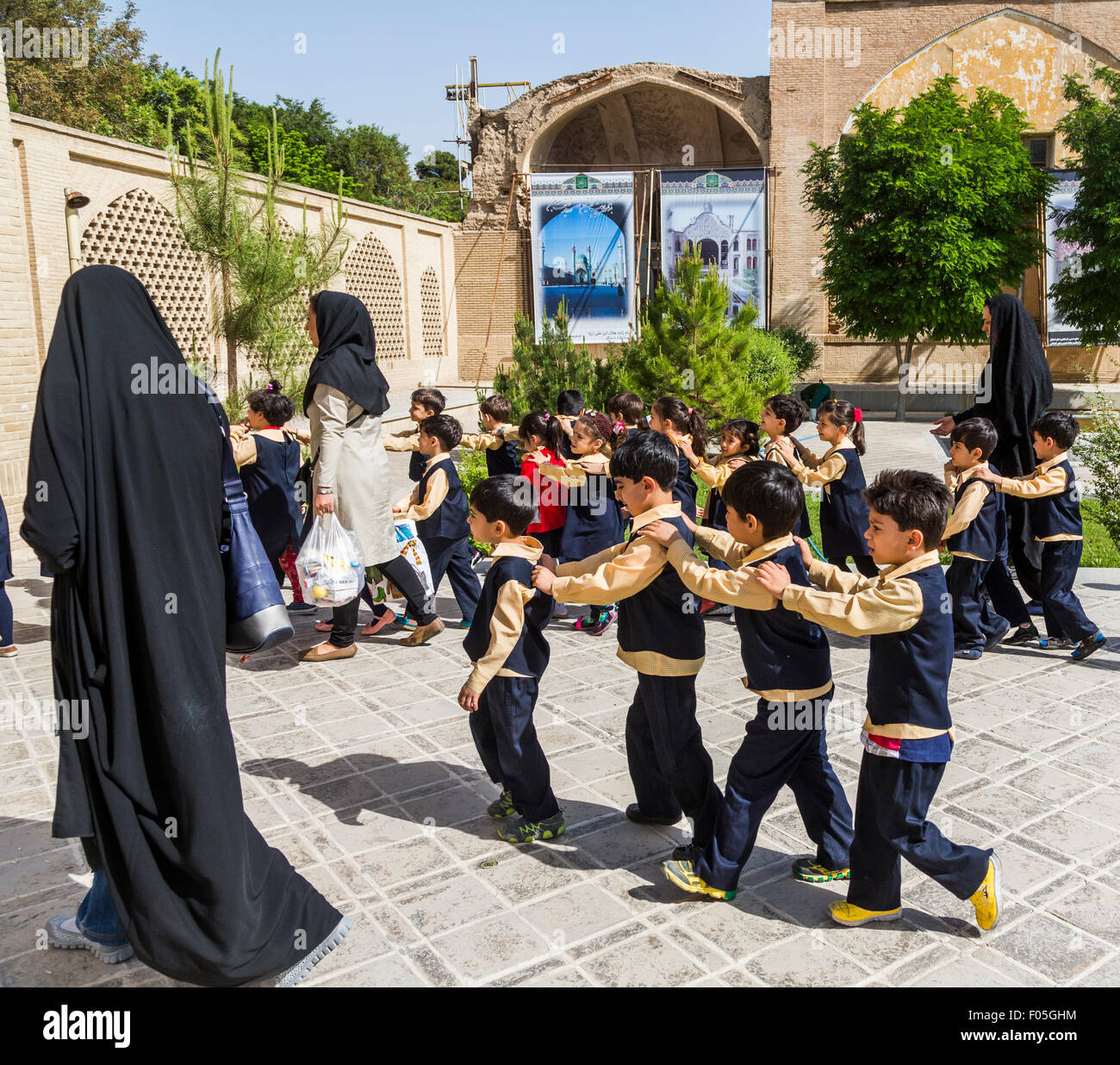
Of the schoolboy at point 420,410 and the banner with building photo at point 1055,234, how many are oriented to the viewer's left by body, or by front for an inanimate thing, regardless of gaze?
1

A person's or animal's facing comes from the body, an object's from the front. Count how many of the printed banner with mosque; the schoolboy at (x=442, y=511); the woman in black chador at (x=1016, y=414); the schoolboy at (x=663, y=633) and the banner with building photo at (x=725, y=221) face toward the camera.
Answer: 2

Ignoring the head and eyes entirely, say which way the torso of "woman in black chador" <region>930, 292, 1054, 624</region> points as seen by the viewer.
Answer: to the viewer's left

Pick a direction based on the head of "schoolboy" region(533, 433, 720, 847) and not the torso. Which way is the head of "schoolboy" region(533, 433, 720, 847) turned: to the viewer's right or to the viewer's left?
to the viewer's left

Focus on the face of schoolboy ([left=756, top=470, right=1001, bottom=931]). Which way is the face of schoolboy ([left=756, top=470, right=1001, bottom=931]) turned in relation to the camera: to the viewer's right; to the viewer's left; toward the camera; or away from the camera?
to the viewer's left

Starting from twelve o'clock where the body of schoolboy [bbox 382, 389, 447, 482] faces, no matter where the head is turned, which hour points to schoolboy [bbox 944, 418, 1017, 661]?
schoolboy [bbox 944, 418, 1017, 661] is roughly at 7 o'clock from schoolboy [bbox 382, 389, 447, 482].

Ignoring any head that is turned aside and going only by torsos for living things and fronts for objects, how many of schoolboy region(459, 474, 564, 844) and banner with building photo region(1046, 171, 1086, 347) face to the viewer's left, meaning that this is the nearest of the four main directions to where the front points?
1

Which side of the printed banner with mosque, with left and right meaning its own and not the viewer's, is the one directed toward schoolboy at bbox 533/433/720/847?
front

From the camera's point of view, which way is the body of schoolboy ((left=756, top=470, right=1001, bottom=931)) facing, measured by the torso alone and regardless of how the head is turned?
to the viewer's left
